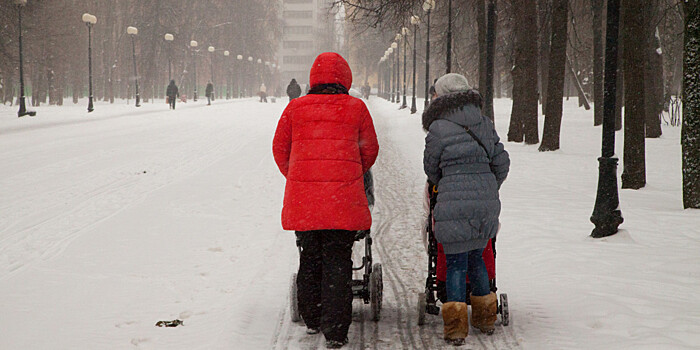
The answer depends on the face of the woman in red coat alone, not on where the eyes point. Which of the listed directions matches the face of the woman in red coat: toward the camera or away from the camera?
away from the camera

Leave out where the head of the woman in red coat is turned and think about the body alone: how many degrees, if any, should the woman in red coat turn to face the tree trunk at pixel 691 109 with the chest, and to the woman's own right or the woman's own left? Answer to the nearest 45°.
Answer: approximately 45° to the woman's own right

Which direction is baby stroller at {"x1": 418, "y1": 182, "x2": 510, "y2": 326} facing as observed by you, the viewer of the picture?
facing away from the viewer

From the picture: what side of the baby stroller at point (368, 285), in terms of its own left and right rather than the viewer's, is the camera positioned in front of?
back

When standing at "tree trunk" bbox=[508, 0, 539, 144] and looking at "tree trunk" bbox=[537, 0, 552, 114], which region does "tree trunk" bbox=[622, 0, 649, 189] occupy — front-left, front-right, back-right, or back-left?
back-right

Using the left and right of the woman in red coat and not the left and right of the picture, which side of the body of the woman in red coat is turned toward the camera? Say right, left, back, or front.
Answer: back

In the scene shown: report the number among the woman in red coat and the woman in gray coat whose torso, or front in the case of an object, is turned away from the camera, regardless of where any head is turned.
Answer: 2

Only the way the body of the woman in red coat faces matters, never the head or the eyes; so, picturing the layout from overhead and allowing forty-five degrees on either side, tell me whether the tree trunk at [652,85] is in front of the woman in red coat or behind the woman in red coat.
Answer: in front

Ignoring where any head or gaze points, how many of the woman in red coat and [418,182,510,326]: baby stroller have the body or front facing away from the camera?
2

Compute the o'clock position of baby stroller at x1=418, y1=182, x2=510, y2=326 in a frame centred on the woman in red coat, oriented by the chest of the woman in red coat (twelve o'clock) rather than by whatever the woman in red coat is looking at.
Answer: The baby stroller is roughly at 2 o'clock from the woman in red coat.

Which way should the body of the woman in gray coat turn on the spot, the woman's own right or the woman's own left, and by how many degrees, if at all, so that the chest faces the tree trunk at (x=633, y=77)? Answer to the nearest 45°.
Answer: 0° — they already face it

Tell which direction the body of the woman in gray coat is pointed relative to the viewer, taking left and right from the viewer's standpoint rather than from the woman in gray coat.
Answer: facing away from the viewer

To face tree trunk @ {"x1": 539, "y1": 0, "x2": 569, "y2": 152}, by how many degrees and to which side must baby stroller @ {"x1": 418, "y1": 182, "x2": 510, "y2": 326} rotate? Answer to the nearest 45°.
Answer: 0° — it already faces it
